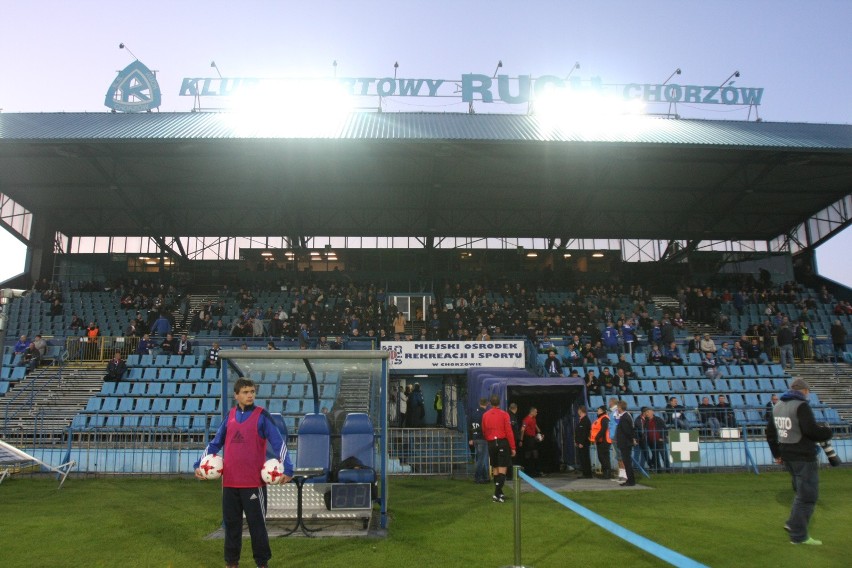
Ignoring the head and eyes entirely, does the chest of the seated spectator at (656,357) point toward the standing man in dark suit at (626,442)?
yes

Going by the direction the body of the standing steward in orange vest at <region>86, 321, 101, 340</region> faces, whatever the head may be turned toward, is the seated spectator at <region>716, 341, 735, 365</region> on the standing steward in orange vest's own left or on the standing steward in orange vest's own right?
on the standing steward in orange vest's own left

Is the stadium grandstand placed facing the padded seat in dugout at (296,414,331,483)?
yes

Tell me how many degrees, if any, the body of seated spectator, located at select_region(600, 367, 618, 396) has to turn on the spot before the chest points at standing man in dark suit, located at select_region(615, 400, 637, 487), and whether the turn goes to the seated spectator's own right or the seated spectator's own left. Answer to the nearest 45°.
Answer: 0° — they already face them

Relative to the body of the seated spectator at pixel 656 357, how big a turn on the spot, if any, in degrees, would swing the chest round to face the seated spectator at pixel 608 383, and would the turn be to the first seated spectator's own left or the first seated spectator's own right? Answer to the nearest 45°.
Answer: approximately 45° to the first seated spectator's own right

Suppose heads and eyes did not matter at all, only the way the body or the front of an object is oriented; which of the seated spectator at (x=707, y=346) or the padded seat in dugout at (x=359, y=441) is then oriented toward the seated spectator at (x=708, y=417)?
the seated spectator at (x=707, y=346)

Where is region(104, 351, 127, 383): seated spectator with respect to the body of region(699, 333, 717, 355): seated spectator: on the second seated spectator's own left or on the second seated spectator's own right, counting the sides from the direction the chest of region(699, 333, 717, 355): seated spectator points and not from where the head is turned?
on the second seated spectator's own right

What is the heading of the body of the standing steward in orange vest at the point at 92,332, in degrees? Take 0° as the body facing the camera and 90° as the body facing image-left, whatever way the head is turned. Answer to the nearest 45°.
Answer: approximately 0°

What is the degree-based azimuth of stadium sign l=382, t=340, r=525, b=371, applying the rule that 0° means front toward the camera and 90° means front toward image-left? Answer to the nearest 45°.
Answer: approximately 0°

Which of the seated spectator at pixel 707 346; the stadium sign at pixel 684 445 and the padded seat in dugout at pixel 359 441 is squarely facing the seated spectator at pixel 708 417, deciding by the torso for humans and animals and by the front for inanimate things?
the seated spectator at pixel 707 346

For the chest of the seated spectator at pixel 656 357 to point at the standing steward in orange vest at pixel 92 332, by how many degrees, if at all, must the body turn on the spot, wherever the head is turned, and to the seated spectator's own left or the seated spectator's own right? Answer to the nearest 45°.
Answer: approximately 90° to the seated spectator's own right

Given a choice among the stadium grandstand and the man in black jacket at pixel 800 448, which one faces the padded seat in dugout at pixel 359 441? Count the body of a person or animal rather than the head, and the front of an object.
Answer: the stadium grandstand

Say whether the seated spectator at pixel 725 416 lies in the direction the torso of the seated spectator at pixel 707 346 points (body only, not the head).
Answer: yes
